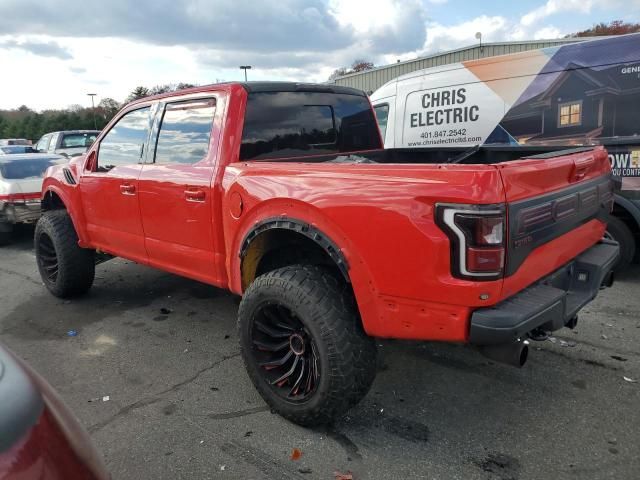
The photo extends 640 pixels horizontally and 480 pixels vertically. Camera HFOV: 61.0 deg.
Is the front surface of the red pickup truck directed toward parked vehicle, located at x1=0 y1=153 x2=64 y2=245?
yes

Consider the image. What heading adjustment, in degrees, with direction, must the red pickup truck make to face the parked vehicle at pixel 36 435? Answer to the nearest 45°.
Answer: approximately 90° to its left

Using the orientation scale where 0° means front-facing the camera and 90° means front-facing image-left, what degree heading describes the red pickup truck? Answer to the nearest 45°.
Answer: approximately 135°

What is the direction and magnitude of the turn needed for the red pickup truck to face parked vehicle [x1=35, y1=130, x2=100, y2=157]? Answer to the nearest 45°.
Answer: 0° — it already faces it

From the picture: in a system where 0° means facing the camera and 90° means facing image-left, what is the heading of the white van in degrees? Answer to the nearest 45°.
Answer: approximately 135°

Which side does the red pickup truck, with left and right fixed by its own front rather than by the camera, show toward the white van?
right
